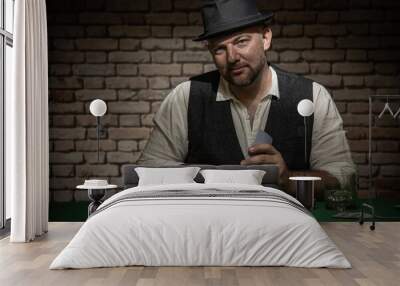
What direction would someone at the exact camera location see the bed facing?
facing the viewer

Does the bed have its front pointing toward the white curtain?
no

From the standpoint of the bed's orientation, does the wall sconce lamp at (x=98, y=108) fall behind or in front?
behind

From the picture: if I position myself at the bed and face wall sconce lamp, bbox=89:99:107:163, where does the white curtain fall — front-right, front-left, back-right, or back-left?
front-left

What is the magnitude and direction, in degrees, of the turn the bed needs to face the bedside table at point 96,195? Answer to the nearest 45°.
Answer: approximately 135° to its right
